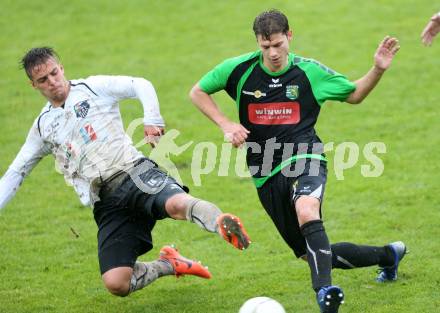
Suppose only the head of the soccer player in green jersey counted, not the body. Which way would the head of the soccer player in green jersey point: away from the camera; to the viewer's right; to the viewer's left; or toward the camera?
toward the camera

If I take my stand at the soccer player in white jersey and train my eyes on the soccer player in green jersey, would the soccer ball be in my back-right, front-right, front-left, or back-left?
front-right

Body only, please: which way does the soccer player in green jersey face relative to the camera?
toward the camera

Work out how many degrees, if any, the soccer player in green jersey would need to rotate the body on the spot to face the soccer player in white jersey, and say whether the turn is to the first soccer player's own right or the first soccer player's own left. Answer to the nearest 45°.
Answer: approximately 90° to the first soccer player's own right
